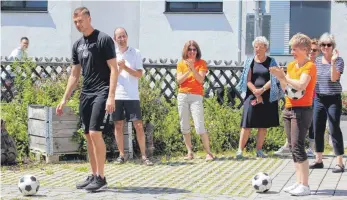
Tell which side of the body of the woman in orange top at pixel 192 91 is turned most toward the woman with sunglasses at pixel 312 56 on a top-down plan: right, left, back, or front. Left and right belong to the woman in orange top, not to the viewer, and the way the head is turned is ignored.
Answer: left

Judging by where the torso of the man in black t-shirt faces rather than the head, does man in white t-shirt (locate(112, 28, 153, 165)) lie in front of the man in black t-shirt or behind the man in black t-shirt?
behind

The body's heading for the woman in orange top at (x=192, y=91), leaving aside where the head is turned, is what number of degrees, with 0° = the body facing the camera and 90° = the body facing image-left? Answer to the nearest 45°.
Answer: approximately 0°

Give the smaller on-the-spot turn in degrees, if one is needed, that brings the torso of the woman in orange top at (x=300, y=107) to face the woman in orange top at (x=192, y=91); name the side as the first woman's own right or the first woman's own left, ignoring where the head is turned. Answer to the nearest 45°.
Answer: approximately 90° to the first woman's own right

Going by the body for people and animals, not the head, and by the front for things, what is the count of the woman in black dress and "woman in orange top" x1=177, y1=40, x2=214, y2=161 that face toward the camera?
2

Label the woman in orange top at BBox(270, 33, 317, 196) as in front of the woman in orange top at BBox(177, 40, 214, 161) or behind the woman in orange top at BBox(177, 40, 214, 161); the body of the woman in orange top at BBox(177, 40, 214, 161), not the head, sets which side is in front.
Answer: in front

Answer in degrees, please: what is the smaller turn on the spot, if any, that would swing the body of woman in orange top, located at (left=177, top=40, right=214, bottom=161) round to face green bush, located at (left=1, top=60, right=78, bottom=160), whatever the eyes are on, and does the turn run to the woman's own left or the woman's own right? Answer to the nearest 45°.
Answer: approximately 90° to the woman's own right

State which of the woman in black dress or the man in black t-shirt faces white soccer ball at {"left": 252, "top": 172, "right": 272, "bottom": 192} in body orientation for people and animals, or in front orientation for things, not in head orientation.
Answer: the woman in black dress

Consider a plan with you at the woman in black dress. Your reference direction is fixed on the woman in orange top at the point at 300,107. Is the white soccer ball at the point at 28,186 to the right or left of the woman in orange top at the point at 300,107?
right
